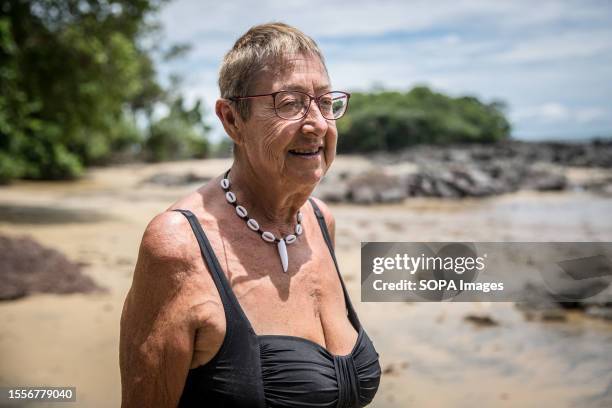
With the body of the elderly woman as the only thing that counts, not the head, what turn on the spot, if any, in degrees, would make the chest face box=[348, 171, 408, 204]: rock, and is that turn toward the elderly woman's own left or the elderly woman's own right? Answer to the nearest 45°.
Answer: approximately 135° to the elderly woman's own left

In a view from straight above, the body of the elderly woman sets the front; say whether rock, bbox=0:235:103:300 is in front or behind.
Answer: behind

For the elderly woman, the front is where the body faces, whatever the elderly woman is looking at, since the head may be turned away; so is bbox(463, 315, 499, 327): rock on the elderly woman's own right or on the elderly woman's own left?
on the elderly woman's own left

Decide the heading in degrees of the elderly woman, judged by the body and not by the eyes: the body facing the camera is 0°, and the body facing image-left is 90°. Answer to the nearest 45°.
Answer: approximately 315°

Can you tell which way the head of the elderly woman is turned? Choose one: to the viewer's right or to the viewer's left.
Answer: to the viewer's right

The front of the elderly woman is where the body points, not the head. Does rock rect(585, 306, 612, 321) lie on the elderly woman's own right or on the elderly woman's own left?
on the elderly woman's own left

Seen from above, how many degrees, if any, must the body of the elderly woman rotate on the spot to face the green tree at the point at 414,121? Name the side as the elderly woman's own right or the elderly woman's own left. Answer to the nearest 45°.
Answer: approximately 135° to the elderly woman's own left
